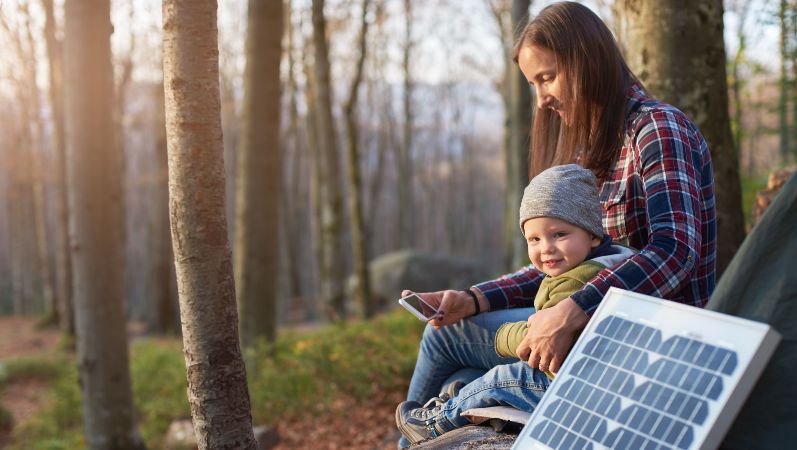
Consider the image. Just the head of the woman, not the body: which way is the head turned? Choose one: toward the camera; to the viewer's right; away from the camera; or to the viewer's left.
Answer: to the viewer's left

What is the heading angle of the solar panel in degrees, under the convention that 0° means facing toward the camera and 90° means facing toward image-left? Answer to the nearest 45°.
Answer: approximately 45°

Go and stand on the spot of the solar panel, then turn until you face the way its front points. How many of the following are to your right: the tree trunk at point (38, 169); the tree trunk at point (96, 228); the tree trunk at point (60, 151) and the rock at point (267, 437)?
4

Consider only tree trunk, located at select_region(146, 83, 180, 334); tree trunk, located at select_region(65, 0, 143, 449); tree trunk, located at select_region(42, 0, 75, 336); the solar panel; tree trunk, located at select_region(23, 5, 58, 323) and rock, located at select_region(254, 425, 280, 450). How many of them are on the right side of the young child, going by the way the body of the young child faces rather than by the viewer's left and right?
5

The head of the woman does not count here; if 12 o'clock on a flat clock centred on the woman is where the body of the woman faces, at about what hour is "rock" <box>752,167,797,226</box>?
The rock is roughly at 4 o'clock from the woman.

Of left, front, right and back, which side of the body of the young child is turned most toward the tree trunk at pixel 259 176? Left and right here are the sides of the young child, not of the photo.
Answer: right

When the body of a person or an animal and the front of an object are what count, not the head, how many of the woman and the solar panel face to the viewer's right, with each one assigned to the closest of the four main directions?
0

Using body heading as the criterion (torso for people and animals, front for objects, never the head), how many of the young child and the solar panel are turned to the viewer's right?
0

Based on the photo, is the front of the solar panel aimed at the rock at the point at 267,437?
no

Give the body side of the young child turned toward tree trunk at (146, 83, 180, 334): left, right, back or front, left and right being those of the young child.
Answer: right

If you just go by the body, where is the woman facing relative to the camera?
to the viewer's left

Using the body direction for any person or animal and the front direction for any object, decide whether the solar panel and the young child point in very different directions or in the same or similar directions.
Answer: same or similar directions

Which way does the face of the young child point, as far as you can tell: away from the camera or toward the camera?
toward the camera

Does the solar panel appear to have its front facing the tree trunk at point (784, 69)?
no

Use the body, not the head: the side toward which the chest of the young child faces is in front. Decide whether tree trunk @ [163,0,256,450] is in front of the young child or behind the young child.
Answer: in front

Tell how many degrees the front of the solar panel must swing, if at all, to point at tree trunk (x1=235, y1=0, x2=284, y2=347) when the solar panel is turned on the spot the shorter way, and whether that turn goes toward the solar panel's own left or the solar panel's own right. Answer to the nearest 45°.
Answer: approximately 90° to the solar panel's own right

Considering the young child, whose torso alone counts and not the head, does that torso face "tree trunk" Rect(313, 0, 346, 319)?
no

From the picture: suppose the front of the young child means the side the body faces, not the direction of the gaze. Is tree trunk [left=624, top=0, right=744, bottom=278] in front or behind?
behind
